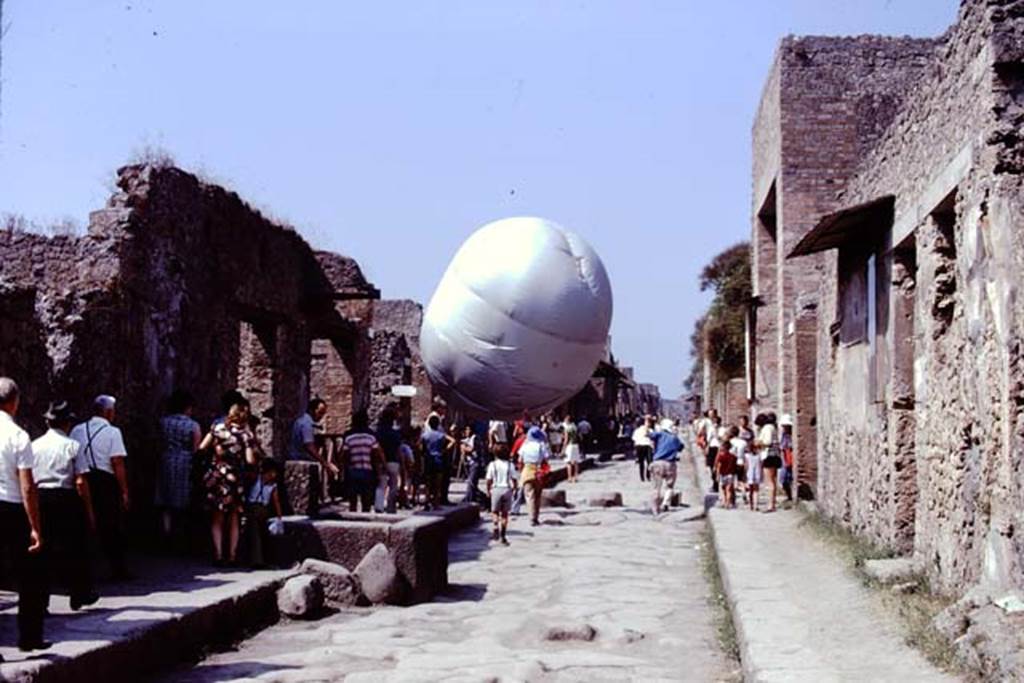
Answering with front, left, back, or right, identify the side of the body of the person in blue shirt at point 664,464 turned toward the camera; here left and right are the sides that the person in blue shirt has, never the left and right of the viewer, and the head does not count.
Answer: back

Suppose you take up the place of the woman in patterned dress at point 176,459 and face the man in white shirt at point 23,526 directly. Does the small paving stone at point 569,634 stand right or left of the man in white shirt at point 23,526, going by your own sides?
left

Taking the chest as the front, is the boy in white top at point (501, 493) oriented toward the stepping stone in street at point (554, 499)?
yes

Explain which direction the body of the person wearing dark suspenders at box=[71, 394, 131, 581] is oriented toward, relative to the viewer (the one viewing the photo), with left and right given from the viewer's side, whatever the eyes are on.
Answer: facing away from the viewer and to the right of the viewer

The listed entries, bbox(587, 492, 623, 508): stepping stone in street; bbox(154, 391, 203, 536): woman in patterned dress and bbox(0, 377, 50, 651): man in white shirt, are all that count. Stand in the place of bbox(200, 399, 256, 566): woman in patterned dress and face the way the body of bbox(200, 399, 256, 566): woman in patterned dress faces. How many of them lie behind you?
1

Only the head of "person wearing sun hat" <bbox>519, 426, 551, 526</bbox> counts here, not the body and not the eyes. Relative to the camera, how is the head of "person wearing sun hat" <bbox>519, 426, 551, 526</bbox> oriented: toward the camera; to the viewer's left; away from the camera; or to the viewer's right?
away from the camera

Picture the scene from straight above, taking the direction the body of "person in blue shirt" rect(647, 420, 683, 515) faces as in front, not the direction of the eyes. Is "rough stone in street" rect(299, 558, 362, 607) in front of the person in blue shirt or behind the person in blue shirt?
behind

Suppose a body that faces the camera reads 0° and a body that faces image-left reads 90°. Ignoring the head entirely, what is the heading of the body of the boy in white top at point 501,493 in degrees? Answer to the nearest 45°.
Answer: approximately 180°

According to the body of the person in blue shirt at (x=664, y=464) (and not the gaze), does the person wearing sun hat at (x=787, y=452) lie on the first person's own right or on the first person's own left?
on the first person's own right

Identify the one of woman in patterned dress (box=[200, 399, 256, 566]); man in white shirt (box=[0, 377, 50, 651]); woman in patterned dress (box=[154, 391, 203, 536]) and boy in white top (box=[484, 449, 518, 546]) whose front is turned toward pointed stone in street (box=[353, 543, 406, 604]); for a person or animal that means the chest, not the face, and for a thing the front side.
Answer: the man in white shirt

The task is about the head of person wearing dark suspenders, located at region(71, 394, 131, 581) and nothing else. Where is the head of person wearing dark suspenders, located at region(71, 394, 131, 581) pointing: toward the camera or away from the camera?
away from the camera
